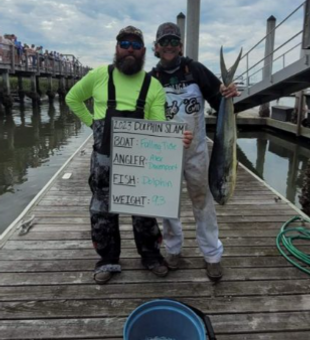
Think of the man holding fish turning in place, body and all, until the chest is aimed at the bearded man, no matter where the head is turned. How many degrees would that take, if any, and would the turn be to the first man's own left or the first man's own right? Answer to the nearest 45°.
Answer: approximately 90° to the first man's own right

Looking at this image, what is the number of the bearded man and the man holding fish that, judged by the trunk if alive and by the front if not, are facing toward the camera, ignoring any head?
2

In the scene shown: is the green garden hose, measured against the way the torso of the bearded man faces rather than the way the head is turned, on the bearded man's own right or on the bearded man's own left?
on the bearded man's own left

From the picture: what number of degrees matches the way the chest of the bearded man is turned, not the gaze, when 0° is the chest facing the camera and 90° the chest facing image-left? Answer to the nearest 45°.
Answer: approximately 0°
